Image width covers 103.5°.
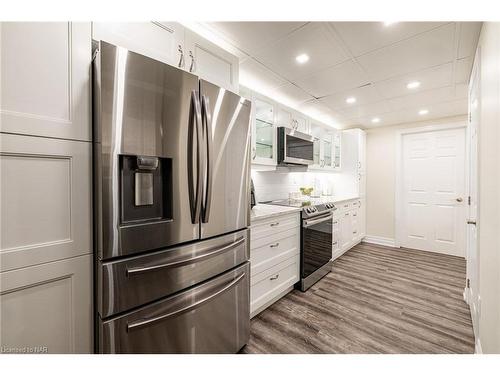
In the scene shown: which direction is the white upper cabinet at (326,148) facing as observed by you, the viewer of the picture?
facing the viewer and to the right of the viewer

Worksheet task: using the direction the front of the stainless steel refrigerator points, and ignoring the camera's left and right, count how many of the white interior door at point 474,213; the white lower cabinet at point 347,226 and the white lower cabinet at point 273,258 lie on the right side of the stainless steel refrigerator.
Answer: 0

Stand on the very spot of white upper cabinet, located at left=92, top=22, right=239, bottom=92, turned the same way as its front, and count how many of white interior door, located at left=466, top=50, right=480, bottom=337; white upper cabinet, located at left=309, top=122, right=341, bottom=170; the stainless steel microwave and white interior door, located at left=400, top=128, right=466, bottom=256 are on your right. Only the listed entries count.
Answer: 0

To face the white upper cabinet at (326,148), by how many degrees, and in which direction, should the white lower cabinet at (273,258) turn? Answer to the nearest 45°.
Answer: approximately 90° to its left

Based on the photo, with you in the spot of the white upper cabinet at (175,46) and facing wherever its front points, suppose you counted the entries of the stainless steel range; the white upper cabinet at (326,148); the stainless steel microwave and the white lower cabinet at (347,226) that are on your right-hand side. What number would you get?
0

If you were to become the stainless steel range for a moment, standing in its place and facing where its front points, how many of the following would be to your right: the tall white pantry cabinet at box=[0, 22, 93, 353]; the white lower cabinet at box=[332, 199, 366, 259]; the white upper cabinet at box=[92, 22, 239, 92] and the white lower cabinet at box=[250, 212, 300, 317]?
3

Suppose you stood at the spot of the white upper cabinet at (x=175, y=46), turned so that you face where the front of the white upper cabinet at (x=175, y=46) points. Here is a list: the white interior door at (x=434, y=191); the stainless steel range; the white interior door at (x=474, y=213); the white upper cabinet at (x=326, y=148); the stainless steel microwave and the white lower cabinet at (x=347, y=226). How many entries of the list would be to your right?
0

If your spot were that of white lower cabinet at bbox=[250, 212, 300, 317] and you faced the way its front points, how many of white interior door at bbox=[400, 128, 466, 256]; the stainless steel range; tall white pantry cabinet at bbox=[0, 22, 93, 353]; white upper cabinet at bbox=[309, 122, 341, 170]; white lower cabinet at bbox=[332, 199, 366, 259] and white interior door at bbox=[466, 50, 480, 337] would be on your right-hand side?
1

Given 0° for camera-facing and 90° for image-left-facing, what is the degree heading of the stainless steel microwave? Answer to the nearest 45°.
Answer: approximately 315°

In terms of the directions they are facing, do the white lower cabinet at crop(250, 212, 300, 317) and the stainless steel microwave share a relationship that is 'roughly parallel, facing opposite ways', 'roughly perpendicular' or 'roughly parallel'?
roughly parallel

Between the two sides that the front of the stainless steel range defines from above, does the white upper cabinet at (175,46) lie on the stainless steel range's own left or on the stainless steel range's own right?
on the stainless steel range's own right

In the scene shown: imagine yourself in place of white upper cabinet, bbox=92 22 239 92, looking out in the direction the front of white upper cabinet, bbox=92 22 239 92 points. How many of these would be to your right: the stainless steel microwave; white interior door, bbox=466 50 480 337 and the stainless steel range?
0

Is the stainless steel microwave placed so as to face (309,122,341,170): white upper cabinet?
no

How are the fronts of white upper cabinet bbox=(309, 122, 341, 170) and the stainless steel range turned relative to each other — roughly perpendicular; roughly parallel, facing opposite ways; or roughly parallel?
roughly parallel

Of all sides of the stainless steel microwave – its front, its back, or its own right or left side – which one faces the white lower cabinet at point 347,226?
left

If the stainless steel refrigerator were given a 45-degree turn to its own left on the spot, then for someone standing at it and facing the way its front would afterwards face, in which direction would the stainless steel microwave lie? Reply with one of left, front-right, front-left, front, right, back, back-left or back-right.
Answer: front-left

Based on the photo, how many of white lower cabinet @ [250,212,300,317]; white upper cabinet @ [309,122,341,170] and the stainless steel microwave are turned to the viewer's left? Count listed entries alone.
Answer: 0

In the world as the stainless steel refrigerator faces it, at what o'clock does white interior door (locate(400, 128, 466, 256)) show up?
The white interior door is roughly at 10 o'clock from the stainless steel refrigerator.
